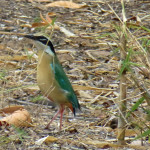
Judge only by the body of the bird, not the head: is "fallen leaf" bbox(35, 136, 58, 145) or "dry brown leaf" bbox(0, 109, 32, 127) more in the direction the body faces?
the dry brown leaf

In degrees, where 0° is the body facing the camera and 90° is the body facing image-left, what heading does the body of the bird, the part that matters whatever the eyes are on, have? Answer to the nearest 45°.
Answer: approximately 90°

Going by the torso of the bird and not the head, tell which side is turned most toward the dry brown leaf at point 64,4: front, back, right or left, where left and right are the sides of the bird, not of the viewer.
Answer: right

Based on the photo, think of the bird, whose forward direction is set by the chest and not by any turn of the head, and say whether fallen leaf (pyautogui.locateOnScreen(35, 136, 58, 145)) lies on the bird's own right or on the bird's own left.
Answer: on the bird's own left

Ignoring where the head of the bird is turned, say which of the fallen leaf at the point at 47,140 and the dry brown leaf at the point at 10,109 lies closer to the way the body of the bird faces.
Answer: the dry brown leaf
